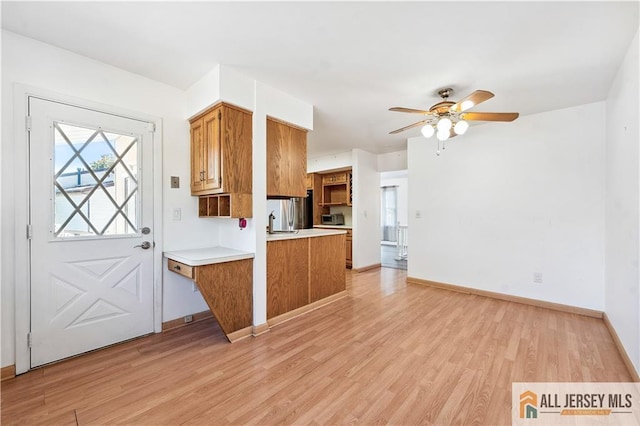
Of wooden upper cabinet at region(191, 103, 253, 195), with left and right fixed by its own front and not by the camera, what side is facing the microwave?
back

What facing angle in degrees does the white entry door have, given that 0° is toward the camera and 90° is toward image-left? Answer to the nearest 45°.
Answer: approximately 315°

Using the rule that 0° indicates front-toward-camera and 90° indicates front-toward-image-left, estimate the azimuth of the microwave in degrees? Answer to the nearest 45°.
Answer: approximately 45°

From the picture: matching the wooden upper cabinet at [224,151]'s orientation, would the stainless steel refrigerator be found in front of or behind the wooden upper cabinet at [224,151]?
behind

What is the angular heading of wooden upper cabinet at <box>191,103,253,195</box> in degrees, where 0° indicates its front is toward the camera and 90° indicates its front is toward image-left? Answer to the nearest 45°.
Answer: approximately 45°
